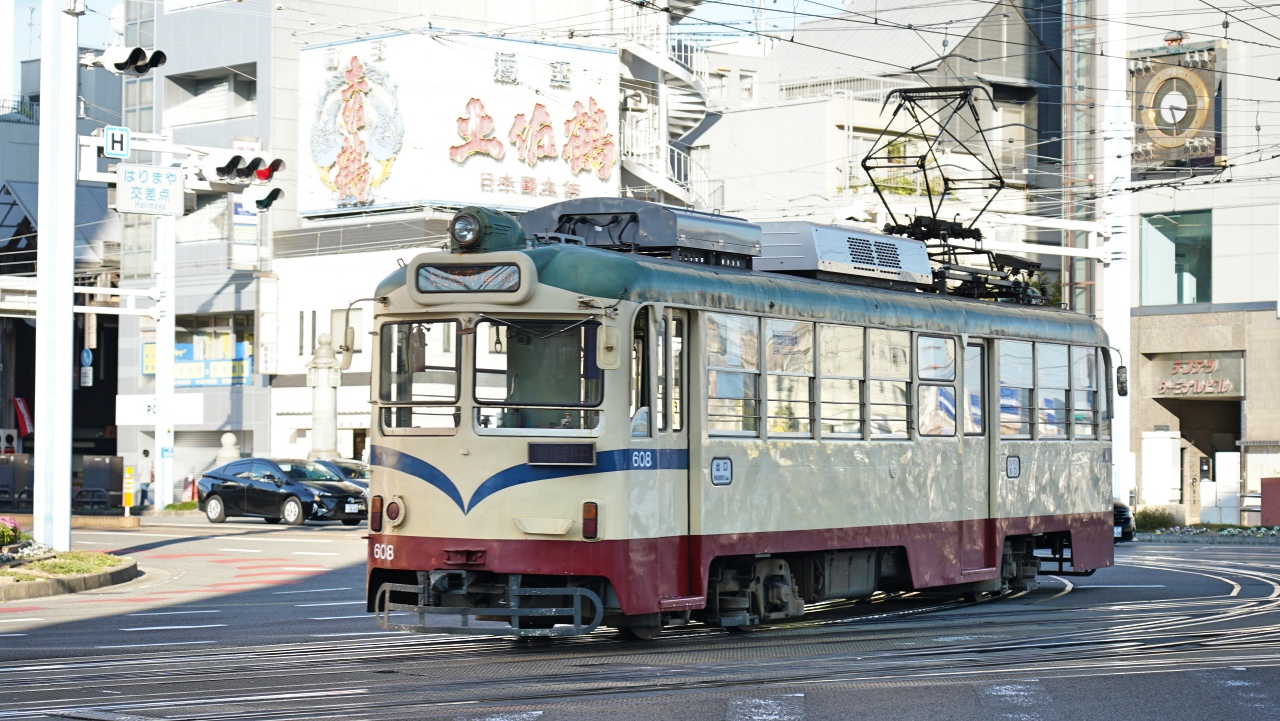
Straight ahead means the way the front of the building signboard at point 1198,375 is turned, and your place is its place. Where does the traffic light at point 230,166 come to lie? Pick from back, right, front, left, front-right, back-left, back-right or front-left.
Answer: front-right

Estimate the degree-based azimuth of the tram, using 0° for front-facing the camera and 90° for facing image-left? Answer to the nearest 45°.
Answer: approximately 45°

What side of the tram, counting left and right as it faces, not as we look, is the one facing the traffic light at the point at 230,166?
right

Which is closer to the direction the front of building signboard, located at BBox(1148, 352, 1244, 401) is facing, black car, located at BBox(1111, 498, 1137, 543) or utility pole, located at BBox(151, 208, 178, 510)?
the black car

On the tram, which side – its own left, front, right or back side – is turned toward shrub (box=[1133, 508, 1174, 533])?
back

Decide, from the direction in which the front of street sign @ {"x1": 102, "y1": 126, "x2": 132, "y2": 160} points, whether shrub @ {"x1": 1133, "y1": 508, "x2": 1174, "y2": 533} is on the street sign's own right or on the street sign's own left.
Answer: on the street sign's own left

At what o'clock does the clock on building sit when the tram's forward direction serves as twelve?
The clock on building is roughly at 5 o'clock from the tram.

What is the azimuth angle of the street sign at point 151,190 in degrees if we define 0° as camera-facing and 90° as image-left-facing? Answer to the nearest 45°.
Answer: approximately 0°

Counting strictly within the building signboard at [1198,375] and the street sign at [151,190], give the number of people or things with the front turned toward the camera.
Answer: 2

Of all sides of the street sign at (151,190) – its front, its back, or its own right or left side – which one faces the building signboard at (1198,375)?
left
